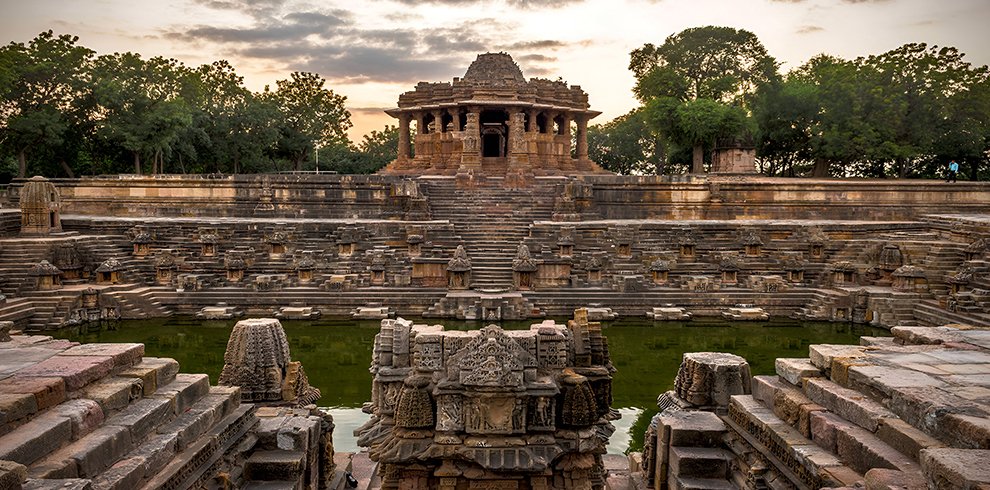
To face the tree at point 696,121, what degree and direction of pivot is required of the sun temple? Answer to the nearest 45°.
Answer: approximately 135° to its left

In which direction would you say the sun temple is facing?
toward the camera

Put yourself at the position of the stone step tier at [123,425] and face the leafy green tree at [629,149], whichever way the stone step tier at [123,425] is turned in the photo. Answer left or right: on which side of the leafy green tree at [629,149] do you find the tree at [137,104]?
left

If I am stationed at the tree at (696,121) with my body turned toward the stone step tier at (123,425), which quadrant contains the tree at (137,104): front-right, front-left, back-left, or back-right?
front-right

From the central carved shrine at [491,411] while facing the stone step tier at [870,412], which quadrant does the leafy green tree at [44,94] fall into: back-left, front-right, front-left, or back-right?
back-left

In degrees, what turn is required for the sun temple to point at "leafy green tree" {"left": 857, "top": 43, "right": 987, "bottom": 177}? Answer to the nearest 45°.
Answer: approximately 135° to its left

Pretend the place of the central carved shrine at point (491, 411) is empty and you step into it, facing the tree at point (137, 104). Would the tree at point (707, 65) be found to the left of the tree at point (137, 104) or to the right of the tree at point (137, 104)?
right

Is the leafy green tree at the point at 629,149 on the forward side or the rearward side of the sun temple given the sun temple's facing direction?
on the rearward side

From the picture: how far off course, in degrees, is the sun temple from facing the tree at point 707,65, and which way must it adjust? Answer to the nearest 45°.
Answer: approximately 135° to its left

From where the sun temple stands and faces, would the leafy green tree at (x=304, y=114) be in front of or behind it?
behind

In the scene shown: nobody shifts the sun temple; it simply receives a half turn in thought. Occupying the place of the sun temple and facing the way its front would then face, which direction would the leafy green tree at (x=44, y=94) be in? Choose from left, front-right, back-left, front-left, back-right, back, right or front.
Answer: front-left
